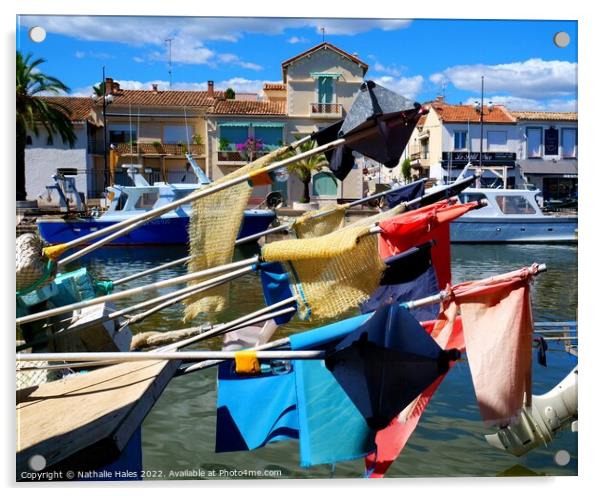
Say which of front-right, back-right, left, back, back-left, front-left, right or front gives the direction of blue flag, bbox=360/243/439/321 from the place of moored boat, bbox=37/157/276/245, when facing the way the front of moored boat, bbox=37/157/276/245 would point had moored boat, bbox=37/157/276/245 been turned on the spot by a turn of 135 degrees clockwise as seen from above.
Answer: front-left

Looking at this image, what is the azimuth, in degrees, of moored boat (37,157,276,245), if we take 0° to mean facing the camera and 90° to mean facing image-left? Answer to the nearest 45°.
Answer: approximately 270°
